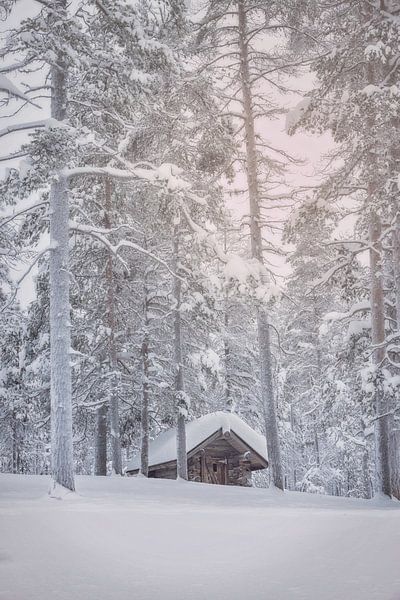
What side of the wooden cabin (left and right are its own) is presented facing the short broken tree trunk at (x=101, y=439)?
right

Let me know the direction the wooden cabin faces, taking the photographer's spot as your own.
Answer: facing the viewer and to the right of the viewer

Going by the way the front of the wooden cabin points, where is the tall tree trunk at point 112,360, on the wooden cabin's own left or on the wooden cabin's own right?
on the wooden cabin's own right

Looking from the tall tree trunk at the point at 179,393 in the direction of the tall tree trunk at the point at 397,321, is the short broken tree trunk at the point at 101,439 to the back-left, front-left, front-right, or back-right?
back-right

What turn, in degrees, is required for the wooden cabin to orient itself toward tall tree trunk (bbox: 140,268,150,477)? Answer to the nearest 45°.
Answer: approximately 90° to its right

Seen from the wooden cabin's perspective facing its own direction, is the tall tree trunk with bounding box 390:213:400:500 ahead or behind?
ahead

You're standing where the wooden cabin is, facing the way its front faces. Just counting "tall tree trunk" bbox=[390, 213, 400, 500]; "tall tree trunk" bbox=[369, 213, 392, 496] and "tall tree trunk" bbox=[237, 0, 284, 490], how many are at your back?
0

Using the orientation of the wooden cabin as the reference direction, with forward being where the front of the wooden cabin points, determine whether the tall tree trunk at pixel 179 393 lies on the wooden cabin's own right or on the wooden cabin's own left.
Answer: on the wooden cabin's own right

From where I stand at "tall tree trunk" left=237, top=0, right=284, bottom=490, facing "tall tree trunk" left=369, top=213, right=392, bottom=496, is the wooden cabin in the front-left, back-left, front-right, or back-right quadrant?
back-left

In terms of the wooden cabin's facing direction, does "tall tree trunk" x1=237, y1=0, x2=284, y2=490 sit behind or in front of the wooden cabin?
in front
